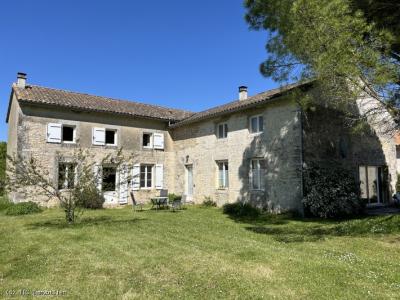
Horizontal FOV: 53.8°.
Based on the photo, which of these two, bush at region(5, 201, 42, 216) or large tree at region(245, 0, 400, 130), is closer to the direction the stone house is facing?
the large tree

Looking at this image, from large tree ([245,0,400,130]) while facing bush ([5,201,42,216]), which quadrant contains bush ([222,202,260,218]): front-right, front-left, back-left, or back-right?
front-right

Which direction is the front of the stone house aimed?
toward the camera

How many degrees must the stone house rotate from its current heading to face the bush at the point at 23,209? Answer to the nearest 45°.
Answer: approximately 90° to its right

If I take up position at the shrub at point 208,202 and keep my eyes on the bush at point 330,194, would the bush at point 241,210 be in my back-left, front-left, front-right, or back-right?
front-right

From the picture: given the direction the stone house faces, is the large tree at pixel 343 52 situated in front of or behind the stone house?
in front
